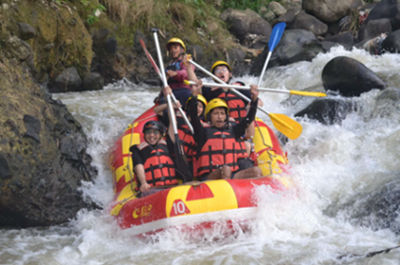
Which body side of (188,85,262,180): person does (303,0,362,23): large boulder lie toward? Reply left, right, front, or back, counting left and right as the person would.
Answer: back

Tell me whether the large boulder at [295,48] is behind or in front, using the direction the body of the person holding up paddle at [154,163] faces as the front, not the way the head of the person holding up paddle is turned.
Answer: behind

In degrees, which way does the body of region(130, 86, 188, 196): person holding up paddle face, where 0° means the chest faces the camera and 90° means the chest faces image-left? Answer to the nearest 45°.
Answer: approximately 0°

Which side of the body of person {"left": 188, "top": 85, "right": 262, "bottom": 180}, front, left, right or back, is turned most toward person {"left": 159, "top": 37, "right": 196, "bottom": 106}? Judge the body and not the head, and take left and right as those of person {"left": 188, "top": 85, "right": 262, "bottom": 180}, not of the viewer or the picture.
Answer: back

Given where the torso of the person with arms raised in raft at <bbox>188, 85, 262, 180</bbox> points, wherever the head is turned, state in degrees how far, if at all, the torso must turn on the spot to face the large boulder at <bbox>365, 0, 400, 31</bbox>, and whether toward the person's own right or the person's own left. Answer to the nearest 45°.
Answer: approximately 135° to the person's own left

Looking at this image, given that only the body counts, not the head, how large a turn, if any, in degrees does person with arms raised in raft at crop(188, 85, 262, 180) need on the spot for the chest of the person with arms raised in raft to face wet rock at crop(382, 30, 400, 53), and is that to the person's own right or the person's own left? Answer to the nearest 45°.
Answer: approximately 135° to the person's own left

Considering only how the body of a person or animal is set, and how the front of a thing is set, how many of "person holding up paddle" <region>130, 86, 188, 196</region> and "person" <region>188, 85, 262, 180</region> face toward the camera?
2

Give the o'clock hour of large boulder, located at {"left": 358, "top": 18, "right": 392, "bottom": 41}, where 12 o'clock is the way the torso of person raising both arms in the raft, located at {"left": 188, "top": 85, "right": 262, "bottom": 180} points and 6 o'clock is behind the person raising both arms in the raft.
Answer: The large boulder is roughly at 7 o'clock from the person raising both arms in the raft.

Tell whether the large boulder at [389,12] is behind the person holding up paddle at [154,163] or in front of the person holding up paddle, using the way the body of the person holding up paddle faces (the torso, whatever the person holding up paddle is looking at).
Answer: behind

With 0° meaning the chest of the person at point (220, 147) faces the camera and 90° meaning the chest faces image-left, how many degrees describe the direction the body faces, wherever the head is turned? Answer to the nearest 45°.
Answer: approximately 0°
